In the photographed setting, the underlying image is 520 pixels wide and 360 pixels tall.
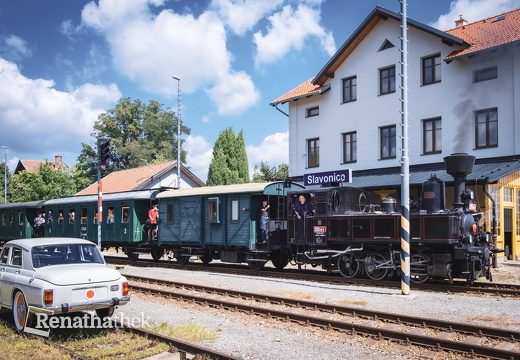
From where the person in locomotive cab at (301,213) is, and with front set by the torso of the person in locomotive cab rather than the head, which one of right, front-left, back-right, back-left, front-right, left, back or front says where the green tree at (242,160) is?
back

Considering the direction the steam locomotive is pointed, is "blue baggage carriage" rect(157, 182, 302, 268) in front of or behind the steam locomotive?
behind

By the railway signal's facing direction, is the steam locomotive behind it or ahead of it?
ahead

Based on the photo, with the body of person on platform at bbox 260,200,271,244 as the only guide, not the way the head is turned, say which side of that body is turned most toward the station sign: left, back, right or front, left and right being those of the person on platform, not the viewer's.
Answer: left

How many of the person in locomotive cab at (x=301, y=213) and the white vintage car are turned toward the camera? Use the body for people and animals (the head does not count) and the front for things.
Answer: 1

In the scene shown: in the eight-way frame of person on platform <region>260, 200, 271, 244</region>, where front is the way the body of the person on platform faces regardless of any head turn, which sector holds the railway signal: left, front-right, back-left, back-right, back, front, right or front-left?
back-right

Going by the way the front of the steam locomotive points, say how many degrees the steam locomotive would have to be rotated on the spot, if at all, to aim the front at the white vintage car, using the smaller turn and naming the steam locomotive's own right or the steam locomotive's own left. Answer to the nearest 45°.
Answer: approximately 90° to the steam locomotive's own right

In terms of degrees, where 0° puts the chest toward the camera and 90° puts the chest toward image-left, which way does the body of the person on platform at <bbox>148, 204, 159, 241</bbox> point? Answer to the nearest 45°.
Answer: approximately 315°

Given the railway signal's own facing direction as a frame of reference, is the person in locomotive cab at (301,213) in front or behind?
in front

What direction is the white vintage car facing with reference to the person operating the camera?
facing away from the viewer and to the left of the viewer

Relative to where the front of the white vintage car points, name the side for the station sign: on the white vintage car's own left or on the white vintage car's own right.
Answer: on the white vintage car's own right

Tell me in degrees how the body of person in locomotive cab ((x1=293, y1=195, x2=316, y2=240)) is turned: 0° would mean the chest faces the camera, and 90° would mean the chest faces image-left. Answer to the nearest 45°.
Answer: approximately 0°
